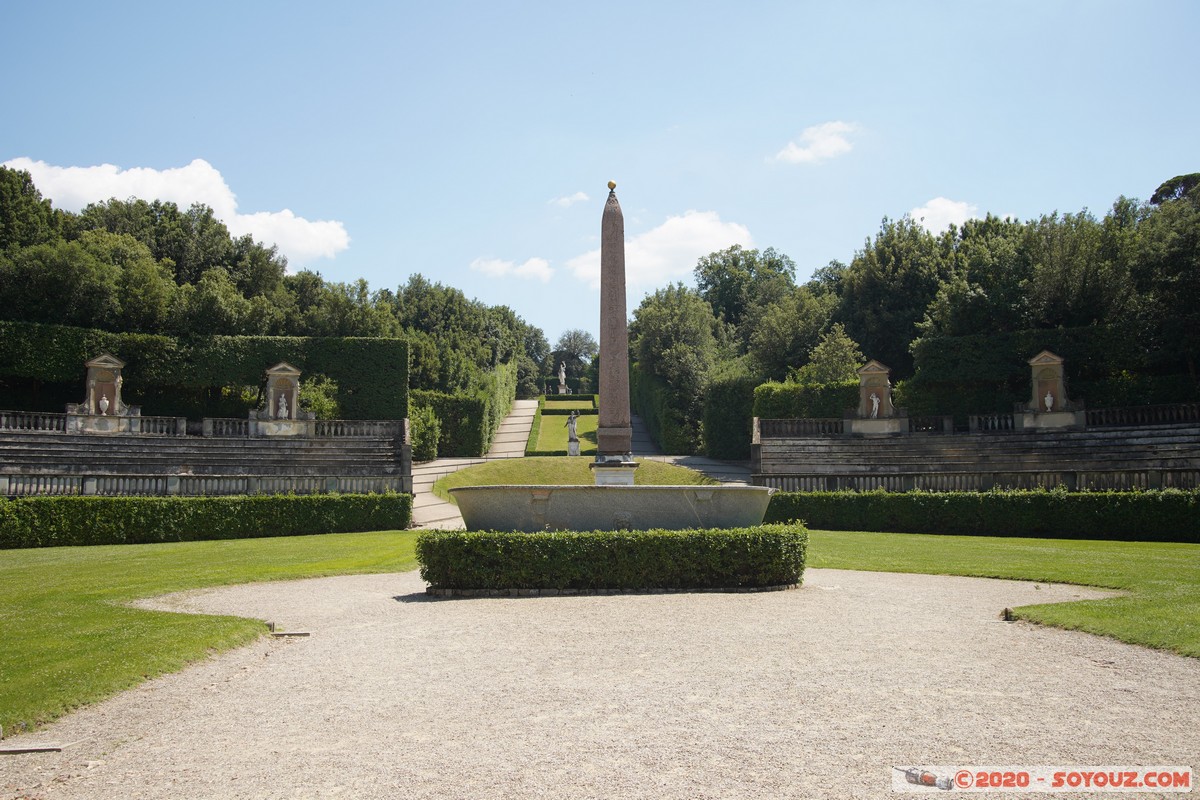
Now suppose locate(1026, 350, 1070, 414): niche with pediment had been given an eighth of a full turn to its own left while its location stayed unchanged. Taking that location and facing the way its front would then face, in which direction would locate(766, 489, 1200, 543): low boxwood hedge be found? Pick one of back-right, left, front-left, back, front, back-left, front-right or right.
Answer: front-right

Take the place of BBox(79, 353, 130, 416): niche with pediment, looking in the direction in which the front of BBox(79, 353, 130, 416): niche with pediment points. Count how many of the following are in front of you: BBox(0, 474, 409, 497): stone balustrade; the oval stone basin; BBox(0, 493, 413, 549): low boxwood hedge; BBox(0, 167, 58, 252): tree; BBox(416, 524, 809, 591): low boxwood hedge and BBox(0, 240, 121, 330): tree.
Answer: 4

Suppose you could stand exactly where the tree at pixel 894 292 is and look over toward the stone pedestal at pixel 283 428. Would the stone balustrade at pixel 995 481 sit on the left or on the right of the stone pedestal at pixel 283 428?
left

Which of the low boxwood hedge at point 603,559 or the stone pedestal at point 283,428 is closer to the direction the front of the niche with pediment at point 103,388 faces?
the low boxwood hedge

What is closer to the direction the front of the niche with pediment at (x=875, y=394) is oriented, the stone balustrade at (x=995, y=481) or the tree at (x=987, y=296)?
the stone balustrade

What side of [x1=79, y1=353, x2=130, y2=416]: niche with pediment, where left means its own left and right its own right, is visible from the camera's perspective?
front

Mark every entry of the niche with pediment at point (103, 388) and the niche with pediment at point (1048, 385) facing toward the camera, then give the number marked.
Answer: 2

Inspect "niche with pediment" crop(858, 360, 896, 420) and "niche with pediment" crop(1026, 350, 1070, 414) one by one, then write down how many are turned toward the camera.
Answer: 2

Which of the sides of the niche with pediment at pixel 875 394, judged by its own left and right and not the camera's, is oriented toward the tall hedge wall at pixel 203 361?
right

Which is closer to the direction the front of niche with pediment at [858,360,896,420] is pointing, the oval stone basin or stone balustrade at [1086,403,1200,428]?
the oval stone basin

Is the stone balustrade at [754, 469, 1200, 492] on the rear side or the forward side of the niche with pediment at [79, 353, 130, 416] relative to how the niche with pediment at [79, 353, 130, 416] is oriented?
on the forward side

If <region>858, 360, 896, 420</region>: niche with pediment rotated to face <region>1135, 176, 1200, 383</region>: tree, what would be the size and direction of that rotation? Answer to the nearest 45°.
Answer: approximately 90° to its left

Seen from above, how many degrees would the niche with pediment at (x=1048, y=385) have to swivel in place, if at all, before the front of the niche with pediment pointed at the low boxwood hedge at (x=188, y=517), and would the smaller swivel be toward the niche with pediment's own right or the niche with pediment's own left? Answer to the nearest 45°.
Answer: approximately 45° to the niche with pediment's own right

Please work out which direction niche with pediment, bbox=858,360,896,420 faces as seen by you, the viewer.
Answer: facing the viewer
